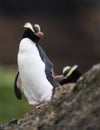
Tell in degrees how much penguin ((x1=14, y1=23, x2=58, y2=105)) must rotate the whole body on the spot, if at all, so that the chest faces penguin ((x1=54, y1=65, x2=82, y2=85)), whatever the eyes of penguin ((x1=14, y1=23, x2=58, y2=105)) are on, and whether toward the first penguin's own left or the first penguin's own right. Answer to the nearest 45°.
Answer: approximately 135° to the first penguin's own left
